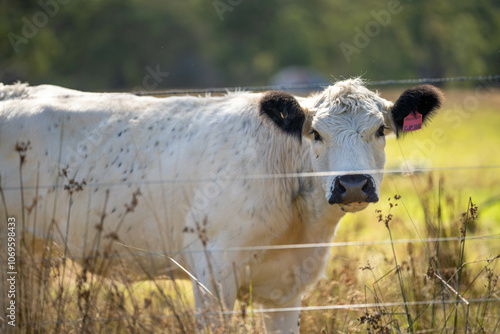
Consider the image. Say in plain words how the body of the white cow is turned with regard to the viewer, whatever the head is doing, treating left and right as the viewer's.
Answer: facing the viewer and to the right of the viewer
